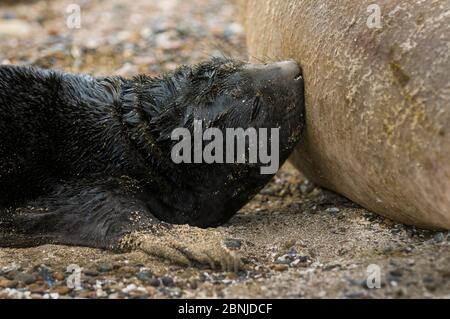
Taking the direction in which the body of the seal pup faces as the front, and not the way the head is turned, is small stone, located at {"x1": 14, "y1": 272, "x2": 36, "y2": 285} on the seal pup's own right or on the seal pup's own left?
on the seal pup's own right

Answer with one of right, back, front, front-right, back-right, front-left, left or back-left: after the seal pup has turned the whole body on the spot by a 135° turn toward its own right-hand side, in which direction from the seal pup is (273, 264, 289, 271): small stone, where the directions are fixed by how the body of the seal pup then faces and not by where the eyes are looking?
left

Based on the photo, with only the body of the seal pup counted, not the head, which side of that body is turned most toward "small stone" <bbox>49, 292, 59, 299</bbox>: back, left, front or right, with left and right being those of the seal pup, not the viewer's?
right

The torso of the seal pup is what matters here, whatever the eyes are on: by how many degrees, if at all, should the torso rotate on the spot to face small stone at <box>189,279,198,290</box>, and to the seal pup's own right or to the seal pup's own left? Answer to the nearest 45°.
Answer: approximately 90° to the seal pup's own right

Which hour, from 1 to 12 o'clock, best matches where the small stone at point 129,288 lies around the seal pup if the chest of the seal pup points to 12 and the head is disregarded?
The small stone is roughly at 3 o'clock from the seal pup.

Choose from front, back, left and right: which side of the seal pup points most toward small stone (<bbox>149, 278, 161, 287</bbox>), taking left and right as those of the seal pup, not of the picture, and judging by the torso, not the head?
right

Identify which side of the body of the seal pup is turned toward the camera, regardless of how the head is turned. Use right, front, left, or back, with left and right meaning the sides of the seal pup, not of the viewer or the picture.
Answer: right

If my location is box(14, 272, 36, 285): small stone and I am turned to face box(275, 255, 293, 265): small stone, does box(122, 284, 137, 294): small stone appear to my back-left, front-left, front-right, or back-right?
front-right

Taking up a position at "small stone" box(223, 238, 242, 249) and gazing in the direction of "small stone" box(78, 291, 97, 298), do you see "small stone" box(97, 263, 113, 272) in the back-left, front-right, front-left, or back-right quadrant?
front-right

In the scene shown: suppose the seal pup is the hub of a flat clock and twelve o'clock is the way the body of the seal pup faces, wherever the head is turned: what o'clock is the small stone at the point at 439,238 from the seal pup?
The small stone is roughly at 1 o'clock from the seal pup.

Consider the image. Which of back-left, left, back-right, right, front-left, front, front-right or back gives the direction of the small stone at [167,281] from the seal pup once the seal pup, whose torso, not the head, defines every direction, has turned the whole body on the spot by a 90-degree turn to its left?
back

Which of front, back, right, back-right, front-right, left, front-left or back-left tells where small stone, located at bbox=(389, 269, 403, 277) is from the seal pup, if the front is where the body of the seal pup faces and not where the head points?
front-right

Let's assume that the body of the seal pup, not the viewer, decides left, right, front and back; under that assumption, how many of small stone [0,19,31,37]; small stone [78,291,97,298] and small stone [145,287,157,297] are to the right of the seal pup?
2

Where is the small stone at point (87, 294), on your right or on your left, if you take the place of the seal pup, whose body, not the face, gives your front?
on your right

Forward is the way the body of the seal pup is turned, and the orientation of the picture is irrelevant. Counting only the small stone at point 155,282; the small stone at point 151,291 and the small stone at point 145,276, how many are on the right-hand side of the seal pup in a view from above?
3

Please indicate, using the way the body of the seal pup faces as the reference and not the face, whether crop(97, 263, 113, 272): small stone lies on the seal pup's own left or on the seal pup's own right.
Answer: on the seal pup's own right

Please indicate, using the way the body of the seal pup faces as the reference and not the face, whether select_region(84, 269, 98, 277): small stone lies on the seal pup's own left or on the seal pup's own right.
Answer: on the seal pup's own right

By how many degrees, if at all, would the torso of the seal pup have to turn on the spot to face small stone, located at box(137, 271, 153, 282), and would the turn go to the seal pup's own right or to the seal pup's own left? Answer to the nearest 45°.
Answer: approximately 90° to the seal pup's own right
